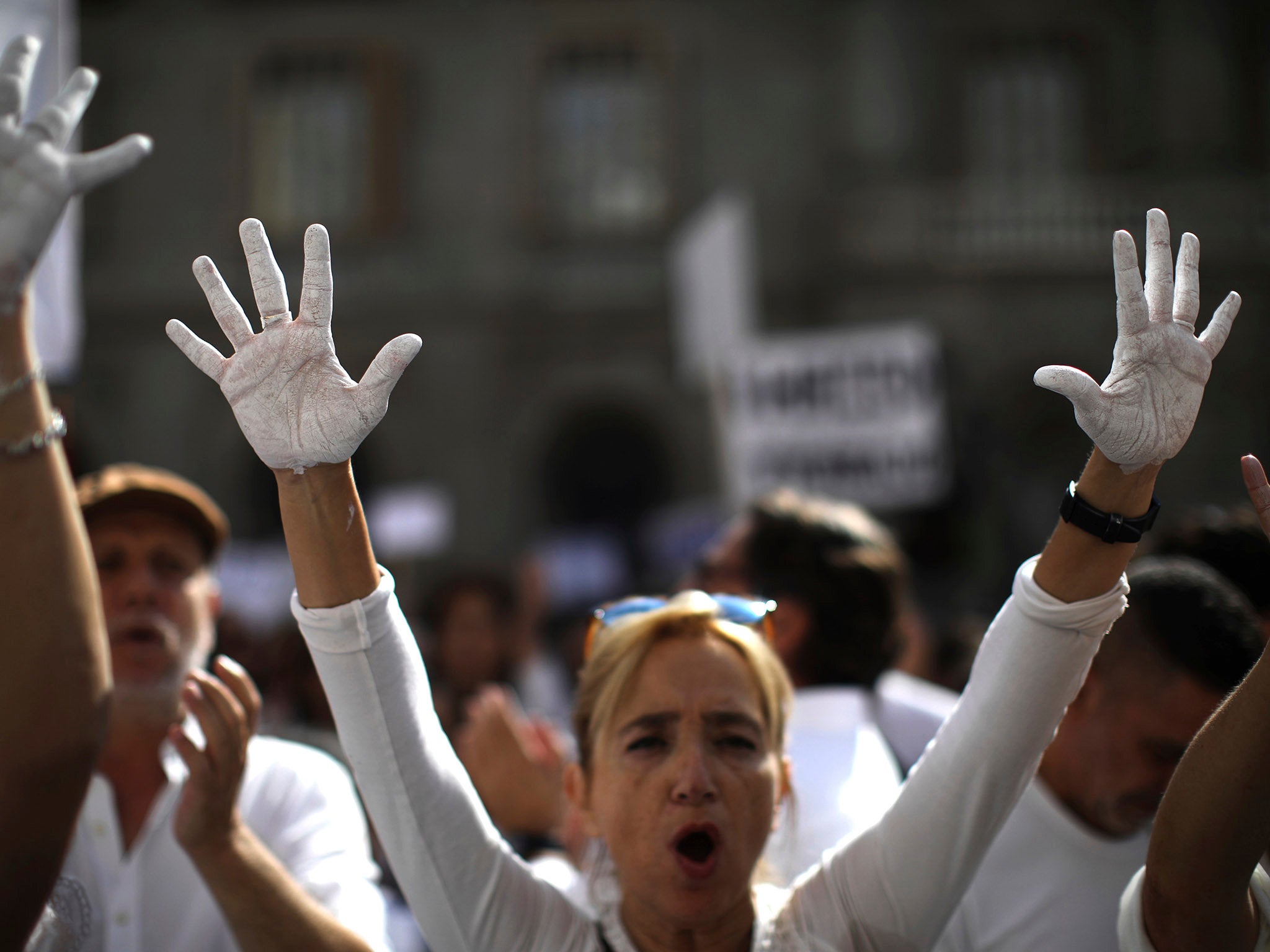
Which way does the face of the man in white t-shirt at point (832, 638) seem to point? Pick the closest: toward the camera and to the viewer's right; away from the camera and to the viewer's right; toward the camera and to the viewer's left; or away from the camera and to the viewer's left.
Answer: away from the camera and to the viewer's left

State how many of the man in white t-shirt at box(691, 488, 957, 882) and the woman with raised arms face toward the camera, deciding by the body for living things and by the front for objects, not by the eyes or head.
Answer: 1

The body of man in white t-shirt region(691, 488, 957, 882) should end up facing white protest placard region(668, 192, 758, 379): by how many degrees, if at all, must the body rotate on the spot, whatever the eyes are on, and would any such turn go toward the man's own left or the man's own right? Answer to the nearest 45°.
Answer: approximately 45° to the man's own right

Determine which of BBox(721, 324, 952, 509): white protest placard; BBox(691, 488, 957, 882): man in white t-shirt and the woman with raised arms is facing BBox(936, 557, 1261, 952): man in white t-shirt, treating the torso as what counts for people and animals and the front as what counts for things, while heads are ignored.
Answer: the white protest placard

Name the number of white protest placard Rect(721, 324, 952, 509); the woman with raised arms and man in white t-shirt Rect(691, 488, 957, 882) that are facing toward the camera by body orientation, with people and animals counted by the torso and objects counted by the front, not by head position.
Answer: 2

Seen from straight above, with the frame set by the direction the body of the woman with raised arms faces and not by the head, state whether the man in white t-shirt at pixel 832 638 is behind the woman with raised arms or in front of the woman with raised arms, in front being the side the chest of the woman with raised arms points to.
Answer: behind

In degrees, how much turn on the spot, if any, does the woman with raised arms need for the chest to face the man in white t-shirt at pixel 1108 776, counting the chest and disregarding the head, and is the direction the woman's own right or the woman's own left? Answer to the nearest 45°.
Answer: approximately 135° to the woman's own left

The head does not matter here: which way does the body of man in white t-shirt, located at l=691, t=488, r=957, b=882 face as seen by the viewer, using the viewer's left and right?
facing away from the viewer and to the left of the viewer
